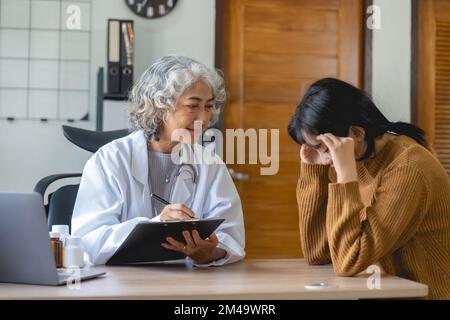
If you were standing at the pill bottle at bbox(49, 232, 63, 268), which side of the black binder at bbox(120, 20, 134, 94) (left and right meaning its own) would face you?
front

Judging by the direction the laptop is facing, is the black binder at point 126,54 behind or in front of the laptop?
in front

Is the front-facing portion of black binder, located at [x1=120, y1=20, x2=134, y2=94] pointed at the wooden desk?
yes

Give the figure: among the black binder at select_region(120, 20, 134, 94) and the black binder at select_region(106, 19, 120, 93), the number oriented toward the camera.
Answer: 2

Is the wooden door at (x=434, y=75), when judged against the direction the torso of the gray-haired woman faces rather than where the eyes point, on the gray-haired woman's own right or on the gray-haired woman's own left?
on the gray-haired woman's own left

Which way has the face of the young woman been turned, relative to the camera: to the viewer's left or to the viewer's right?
to the viewer's left

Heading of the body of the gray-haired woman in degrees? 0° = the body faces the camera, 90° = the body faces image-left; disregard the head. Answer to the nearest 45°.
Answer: approximately 315°

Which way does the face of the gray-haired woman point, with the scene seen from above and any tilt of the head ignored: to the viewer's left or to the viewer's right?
to the viewer's right

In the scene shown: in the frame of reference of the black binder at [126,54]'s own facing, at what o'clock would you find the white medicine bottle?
The white medicine bottle is roughly at 12 o'clock from the black binder.

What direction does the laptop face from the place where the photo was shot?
facing away from the viewer and to the right of the viewer
